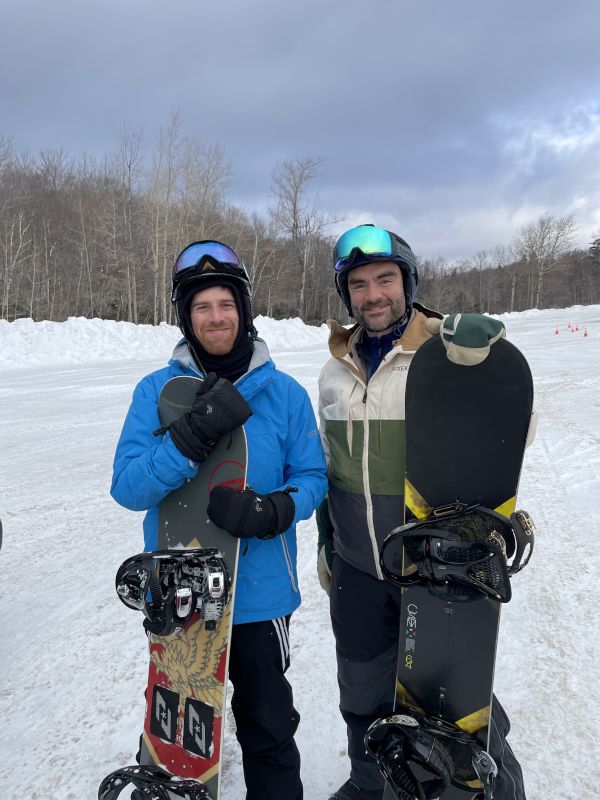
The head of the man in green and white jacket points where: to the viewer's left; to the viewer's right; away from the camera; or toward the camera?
toward the camera

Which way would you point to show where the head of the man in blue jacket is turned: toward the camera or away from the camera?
toward the camera

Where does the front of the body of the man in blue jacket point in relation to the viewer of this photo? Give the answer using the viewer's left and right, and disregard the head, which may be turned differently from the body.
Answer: facing the viewer
